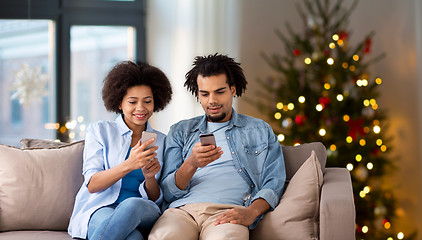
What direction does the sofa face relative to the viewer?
toward the camera

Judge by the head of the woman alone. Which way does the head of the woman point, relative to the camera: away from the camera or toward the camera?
toward the camera

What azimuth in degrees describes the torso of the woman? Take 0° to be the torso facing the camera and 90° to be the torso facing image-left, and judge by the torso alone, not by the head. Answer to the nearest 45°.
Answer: approximately 315°

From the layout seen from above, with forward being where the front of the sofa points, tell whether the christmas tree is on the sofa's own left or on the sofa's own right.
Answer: on the sofa's own left

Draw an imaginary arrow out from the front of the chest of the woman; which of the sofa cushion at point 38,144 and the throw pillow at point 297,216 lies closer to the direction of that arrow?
the throw pillow

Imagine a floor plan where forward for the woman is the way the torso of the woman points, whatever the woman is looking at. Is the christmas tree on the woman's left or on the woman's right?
on the woman's left
